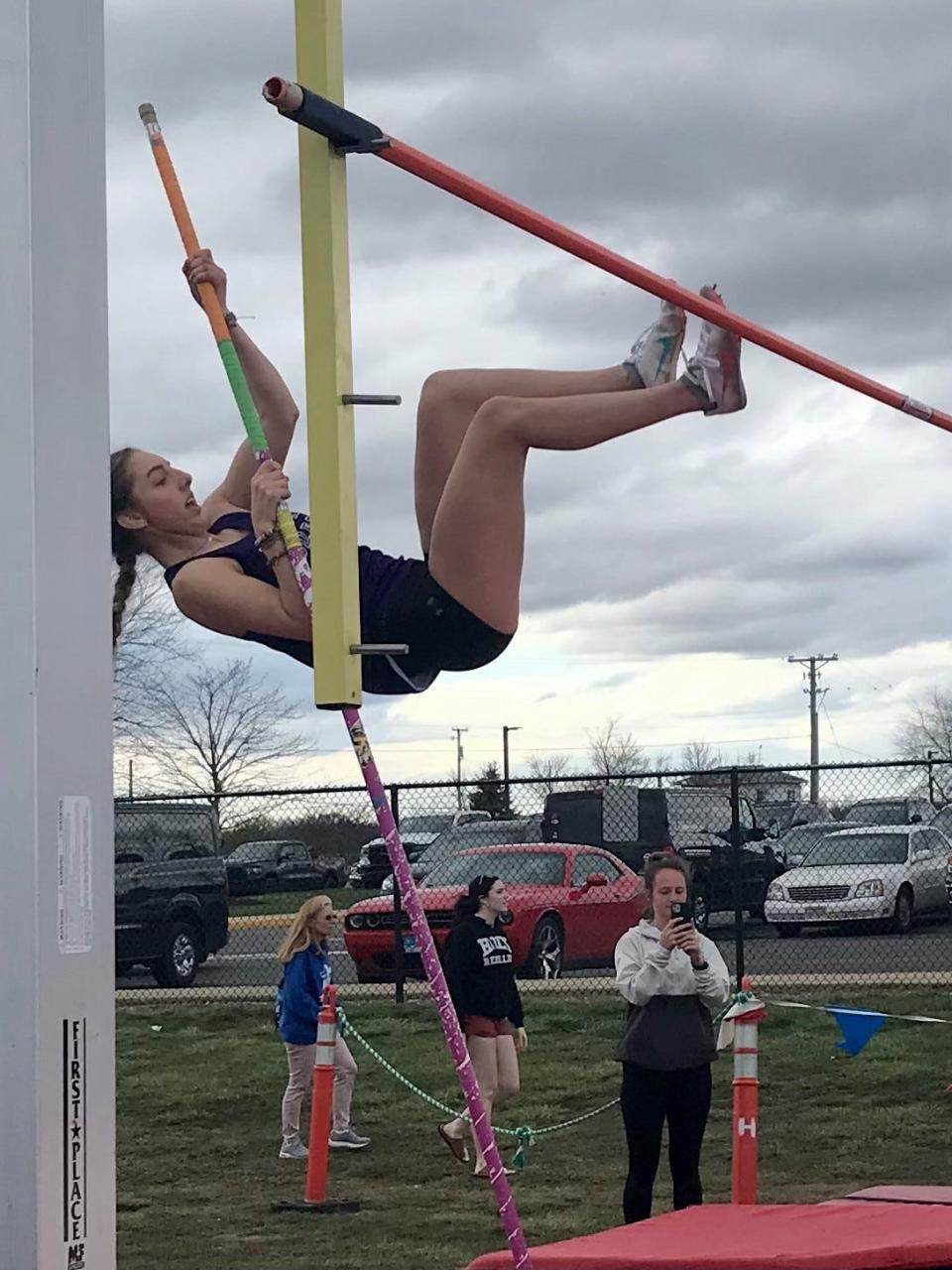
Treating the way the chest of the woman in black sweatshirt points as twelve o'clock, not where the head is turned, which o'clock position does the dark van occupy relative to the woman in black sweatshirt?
The dark van is roughly at 8 o'clock from the woman in black sweatshirt.

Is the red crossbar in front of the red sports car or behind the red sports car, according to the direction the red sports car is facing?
in front

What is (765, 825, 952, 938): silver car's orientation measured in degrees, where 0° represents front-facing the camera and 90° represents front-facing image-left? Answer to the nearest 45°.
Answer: approximately 45°

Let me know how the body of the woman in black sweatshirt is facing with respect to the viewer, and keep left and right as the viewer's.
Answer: facing the viewer and to the right of the viewer

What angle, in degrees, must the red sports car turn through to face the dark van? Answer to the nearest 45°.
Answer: approximately 180°

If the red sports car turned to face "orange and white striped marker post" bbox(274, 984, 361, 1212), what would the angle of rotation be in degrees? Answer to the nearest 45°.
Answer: approximately 45° to its left

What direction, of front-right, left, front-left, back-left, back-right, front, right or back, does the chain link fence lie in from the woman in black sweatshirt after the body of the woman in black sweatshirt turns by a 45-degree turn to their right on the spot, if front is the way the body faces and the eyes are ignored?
back

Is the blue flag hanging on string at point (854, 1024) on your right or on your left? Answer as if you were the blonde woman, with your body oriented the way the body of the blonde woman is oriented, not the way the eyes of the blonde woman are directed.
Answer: on your right

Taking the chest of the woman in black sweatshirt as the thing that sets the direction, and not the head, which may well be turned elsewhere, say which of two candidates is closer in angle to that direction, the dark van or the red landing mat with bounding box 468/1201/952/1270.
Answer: the red landing mat

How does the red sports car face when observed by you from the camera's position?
facing the viewer and to the left of the viewer
